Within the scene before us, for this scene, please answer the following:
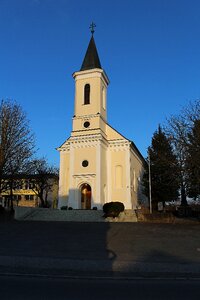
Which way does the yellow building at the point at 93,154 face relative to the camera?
toward the camera

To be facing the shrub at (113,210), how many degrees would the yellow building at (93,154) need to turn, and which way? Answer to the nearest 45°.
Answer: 0° — it already faces it

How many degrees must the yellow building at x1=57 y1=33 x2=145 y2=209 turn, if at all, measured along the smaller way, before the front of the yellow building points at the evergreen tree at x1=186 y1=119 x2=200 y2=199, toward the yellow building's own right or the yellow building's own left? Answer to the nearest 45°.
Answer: approximately 45° to the yellow building's own left
